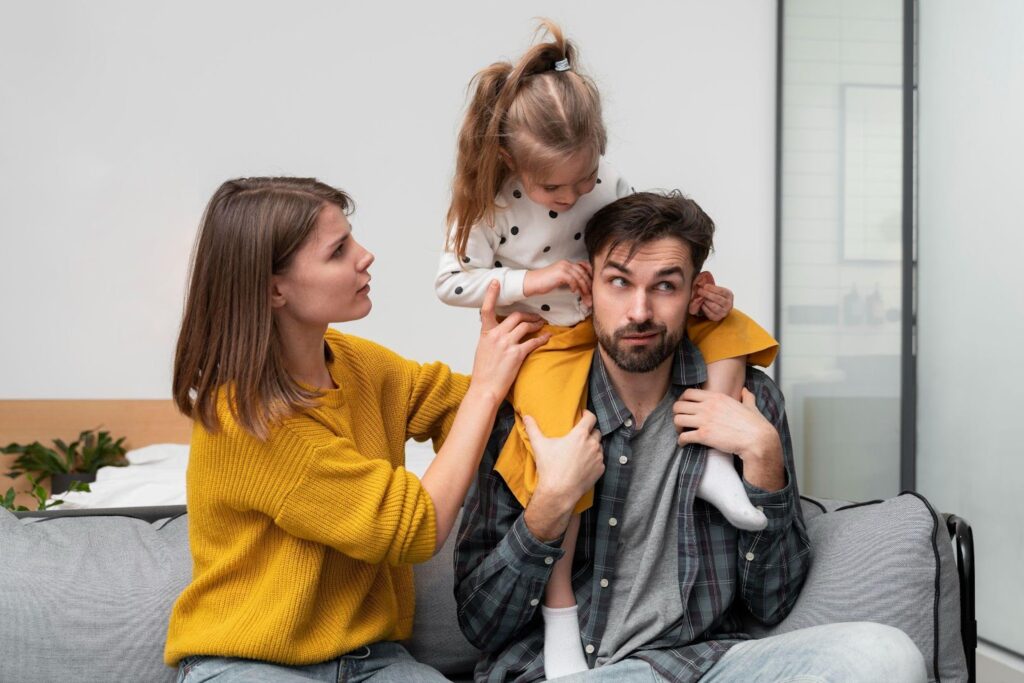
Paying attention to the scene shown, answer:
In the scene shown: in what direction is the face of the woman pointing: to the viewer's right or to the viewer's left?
to the viewer's right

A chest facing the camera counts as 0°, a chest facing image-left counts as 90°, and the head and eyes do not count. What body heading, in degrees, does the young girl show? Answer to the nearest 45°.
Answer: approximately 315°

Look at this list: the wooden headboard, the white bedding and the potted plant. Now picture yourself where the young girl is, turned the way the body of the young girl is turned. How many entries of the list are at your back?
3

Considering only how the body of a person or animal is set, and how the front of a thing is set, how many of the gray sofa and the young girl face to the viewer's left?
0

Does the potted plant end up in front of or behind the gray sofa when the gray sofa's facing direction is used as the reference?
behind

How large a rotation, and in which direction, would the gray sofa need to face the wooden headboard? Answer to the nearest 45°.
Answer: approximately 135° to its right

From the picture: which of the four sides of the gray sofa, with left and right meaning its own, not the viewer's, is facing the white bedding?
back

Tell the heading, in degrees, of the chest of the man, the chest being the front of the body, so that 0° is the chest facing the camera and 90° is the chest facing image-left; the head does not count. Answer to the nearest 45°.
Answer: approximately 0°

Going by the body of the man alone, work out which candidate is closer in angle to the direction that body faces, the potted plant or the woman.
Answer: the woman

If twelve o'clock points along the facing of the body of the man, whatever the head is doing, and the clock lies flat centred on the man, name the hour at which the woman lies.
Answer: The woman is roughly at 2 o'clock from the man.
